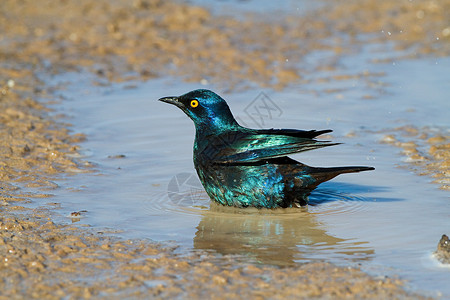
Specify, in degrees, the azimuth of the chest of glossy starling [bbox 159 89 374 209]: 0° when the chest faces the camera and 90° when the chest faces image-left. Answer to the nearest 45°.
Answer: approximately 90°
